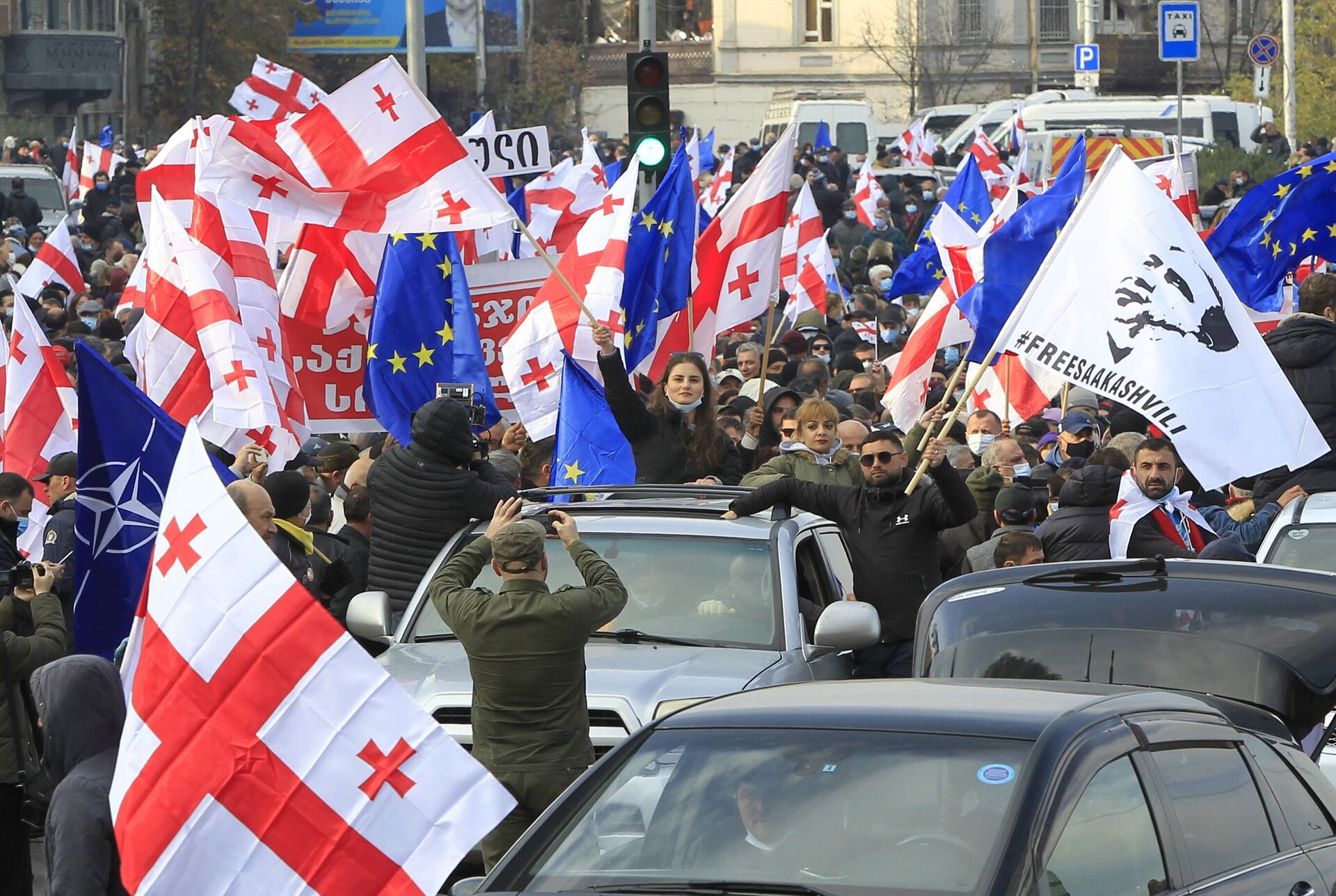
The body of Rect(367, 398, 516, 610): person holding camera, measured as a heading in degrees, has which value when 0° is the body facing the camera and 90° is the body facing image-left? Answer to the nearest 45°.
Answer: approximately 225°

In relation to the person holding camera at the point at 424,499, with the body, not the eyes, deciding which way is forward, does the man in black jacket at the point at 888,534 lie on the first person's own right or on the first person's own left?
on the first person's own right

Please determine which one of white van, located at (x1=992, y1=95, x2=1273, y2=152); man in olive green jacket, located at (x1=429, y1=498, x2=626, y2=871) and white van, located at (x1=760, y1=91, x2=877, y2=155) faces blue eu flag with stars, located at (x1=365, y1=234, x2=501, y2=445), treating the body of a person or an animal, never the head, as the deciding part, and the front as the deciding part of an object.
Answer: the man in olive green jacket

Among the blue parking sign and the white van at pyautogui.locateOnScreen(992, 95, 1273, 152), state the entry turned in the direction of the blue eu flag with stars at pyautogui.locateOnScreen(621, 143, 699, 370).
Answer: the blue parking sign

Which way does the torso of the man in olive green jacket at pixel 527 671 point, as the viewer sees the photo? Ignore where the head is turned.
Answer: away from the camera

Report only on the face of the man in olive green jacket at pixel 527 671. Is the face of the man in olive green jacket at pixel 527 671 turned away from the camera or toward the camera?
away from the camera

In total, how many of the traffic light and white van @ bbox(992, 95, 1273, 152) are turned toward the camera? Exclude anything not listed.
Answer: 1

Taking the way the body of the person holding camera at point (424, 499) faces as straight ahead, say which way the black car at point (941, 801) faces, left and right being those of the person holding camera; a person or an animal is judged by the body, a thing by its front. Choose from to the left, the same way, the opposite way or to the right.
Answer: the opposite way

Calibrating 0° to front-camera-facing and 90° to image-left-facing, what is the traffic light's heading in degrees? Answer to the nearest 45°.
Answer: approximately 0°

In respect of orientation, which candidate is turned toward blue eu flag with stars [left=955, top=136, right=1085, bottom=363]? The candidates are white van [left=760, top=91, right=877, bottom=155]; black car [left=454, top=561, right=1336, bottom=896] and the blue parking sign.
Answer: the blue parking sign
